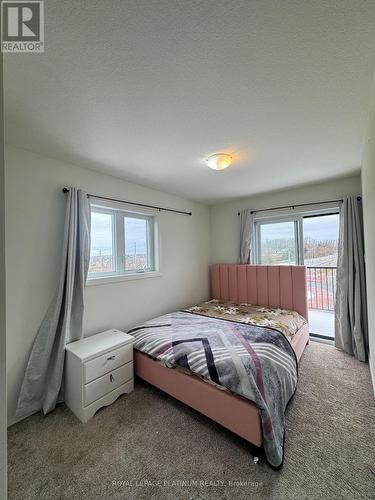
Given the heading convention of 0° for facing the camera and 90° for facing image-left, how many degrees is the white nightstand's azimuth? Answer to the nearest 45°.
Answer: approximately 315°

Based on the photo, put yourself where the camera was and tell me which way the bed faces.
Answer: facing the viewer and to the left of the viewer

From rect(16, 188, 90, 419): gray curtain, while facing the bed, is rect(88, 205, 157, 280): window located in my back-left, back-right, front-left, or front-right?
front-left

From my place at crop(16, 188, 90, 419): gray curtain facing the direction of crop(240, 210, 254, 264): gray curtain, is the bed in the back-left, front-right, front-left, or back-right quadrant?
front-right

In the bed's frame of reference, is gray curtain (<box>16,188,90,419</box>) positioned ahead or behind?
ahead

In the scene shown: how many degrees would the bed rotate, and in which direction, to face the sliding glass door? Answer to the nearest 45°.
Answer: approximately 180°

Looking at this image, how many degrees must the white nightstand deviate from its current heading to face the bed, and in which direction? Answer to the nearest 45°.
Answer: approximately 45° to its left

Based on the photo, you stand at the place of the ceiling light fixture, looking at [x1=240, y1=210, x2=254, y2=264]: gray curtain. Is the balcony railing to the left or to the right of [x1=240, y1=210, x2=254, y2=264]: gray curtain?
right

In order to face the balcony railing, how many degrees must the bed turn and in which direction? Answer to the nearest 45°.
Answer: approximately 180°

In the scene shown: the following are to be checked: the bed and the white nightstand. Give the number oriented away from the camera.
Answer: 0
